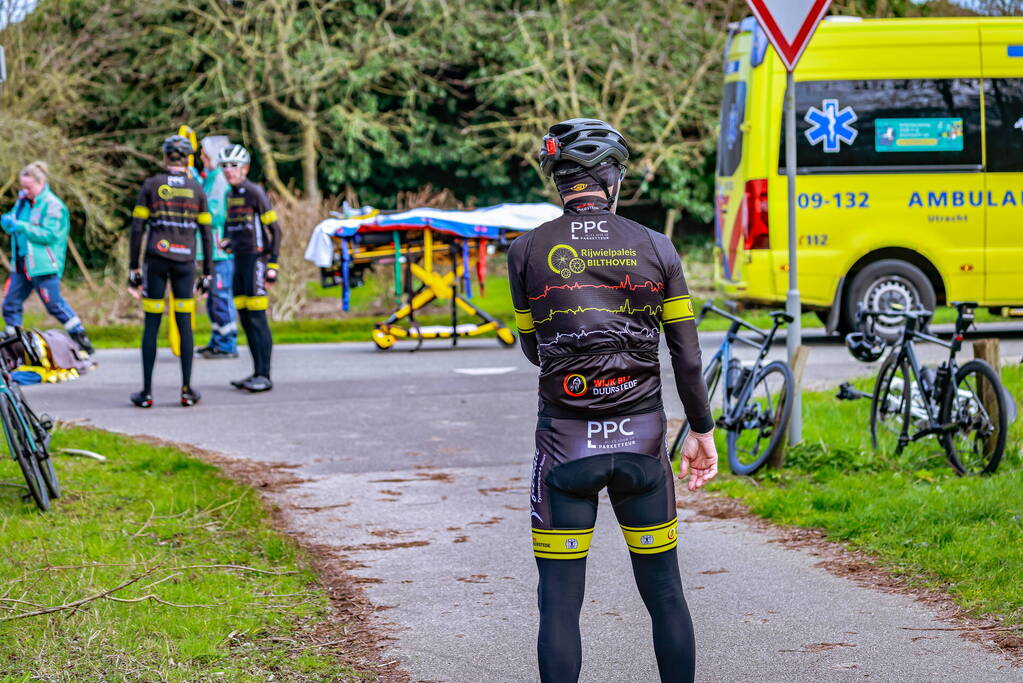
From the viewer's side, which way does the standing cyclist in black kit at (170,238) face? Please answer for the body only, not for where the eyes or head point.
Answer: away from the camera

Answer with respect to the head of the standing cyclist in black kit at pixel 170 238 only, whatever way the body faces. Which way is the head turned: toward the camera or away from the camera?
away from the camera

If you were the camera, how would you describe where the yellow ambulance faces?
facing to the right of the viewer

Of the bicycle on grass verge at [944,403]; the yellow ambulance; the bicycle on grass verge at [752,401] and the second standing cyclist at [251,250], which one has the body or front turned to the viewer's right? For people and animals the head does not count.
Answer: the yellow ambulance

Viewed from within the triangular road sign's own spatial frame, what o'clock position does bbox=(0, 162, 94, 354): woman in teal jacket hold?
The woman in teal jacket is roughly at 4 o'clock from the triangular road sign.

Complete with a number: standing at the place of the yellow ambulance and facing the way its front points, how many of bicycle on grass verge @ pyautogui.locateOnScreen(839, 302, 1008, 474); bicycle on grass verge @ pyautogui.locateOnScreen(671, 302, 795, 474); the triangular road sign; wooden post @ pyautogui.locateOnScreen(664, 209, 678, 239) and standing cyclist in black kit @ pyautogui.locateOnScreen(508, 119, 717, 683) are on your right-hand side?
4

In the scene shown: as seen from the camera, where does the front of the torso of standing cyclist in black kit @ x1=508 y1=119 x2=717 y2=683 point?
away from the camera

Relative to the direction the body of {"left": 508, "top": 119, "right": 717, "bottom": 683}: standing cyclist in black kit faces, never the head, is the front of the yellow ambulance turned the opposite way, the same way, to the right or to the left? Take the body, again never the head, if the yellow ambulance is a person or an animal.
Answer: to the right

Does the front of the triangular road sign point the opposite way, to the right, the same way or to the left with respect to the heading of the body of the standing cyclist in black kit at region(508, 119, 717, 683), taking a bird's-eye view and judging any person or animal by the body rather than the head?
the opposite way

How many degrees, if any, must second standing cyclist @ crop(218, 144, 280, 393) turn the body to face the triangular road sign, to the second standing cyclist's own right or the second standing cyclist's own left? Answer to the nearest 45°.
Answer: approximately 90° to the second standing cyclist's own left

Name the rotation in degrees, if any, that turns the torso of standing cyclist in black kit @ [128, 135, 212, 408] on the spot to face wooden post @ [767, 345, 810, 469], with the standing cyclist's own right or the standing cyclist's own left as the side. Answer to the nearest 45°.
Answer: approximately 135° to the standing cyclist's own right
